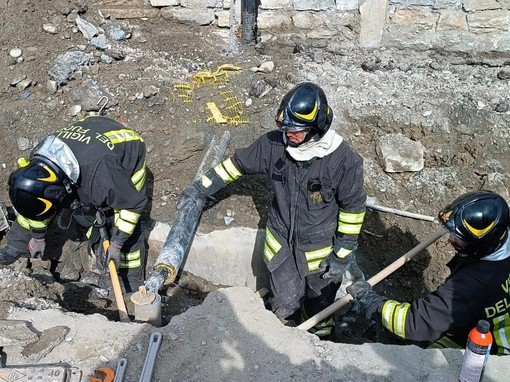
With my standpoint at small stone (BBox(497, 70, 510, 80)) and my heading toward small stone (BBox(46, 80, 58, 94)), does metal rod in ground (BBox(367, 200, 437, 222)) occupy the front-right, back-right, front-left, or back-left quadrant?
front-left

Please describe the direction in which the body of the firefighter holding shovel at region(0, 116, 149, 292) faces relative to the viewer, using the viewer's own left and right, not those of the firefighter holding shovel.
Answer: facing the viewer and to the left of the viewer

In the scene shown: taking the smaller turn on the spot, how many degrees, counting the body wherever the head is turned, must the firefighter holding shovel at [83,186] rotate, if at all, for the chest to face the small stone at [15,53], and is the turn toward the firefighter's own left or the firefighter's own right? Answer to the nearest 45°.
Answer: approximately 135° to the firefighter's own right

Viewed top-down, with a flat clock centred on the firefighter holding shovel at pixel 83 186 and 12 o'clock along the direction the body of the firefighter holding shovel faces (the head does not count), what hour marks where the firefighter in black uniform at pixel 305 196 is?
The firefighter in black uniform is roughly at 8 o'clock from the firefighter holding shovel.

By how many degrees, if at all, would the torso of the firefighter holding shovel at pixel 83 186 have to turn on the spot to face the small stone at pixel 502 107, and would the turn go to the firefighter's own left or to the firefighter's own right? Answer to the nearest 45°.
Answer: approximately 135° to the firefighter's own left

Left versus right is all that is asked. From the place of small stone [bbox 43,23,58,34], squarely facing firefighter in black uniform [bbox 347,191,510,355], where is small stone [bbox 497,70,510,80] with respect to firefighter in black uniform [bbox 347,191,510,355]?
left

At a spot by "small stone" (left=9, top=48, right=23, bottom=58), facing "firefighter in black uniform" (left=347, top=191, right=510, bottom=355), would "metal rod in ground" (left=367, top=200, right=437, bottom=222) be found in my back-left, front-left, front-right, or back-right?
front-left

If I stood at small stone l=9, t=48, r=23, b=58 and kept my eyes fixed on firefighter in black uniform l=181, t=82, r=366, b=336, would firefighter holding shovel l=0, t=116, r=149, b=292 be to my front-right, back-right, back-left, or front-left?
front-right

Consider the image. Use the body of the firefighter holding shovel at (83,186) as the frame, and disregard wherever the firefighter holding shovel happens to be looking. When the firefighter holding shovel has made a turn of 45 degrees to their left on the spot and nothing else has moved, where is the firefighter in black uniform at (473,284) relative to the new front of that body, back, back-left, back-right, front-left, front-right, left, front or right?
front-left
